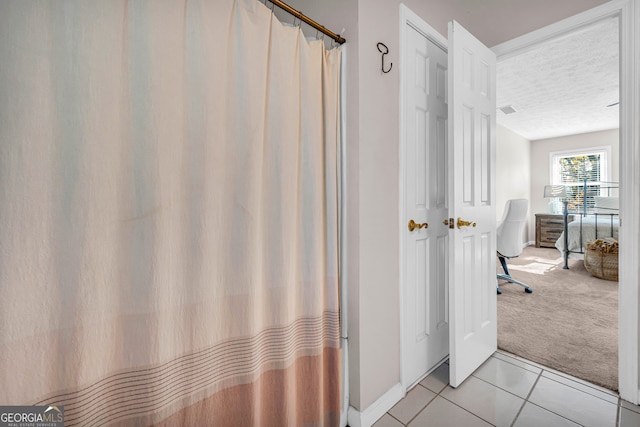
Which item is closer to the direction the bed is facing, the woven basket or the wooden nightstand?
the woven basket

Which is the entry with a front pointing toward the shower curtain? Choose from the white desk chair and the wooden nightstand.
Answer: the wooden nightstand

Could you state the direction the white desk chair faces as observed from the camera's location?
facing away from the viewer and to the left of the viewer

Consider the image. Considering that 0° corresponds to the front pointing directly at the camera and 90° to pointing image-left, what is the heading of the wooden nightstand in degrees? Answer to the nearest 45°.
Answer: approximately 0°

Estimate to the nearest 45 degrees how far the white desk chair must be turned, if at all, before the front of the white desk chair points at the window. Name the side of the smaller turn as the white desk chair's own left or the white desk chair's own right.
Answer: approximately 45° to the white desk chair's own right

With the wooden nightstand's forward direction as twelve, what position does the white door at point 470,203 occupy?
The white door is roughly at 12 o'clock from the wooden nightstand.

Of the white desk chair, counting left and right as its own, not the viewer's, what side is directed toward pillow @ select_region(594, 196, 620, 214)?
right

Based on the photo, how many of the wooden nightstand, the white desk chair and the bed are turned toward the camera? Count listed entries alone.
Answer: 2

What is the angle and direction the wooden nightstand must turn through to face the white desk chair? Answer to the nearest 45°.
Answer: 0° — it already faces it
